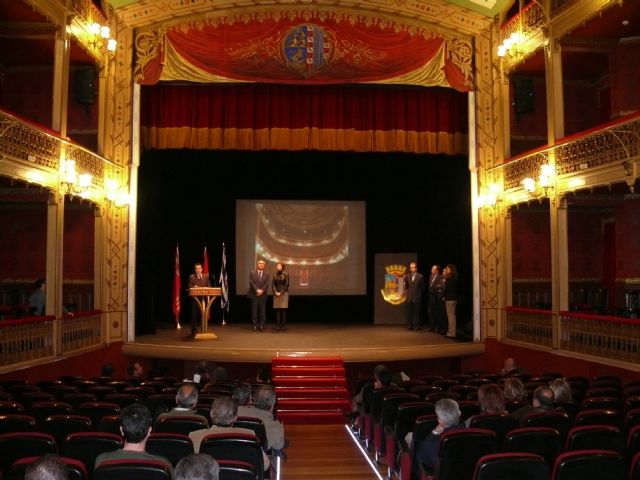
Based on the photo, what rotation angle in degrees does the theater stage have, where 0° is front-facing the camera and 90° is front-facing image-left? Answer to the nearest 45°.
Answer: approximately 0°

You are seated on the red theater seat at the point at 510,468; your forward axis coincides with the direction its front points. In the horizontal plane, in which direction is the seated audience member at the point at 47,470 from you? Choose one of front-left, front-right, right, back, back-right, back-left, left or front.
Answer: back-left

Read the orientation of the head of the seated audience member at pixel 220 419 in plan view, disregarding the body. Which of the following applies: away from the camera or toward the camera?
away from the camera

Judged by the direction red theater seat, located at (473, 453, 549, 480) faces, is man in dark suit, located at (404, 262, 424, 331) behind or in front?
in front

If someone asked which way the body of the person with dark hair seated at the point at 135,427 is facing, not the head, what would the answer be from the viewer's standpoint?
away from the camera

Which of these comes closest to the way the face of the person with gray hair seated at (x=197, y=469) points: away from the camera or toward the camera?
away from the camera

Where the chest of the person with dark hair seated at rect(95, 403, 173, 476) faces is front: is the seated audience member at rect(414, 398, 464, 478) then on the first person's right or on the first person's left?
on the first person's right

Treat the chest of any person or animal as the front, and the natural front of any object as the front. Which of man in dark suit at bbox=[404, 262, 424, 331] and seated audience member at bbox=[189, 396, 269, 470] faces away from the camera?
the seated audience member

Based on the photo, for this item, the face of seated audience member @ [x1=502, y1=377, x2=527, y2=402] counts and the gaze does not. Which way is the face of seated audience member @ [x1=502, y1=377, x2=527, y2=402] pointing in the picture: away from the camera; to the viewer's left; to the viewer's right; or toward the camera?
away from the camera

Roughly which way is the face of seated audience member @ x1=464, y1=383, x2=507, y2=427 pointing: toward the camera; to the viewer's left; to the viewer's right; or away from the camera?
away from the camera

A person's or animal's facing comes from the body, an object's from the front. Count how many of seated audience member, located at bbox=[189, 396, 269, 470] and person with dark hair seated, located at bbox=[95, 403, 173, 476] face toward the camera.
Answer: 0

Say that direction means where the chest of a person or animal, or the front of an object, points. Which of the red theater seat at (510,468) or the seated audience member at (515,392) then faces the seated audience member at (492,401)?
the red theater seat

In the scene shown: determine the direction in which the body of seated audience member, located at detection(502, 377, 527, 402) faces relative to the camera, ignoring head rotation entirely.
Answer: away from the camera

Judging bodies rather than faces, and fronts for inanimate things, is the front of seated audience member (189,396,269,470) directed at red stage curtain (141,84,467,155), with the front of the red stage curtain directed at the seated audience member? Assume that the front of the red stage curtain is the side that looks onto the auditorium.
yes
